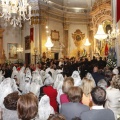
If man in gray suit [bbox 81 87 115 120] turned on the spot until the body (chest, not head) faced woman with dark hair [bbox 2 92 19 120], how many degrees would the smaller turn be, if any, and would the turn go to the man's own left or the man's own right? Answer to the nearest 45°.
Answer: approximately 90° to the man's own left

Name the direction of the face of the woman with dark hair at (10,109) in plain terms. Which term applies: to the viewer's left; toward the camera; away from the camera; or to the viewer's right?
away from the camera

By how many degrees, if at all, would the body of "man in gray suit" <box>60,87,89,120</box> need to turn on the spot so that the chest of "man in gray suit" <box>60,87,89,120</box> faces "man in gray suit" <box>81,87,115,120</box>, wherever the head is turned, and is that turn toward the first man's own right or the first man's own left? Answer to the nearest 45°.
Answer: approximately 135° to the first man's own right

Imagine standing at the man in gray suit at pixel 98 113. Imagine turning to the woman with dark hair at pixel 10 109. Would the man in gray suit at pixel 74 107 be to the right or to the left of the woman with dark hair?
right

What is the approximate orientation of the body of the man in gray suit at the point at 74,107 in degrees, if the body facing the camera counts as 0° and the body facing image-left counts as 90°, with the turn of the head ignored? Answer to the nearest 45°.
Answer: approximately 180°

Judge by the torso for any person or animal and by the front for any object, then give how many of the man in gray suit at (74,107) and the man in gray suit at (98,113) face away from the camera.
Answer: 2

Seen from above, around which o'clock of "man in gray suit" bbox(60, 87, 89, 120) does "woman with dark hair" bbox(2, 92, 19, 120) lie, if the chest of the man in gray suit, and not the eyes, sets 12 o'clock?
The woman with dark hair is roughly at 8 o'clock from the man in gray suit.

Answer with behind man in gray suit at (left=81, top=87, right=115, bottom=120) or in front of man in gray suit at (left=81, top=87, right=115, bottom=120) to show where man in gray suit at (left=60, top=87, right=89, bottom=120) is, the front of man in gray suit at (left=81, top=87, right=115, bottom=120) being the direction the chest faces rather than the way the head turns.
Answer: in front

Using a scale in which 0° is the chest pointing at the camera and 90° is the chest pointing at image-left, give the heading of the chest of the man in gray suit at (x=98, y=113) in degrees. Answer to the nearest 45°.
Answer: approximately 180°

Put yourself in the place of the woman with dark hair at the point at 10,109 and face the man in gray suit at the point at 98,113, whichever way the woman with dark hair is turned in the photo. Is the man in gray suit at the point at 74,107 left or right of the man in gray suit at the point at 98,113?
left

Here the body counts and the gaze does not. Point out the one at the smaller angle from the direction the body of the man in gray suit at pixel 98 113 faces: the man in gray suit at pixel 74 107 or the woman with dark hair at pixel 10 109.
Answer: the man in gray suit at pixel 74 107
